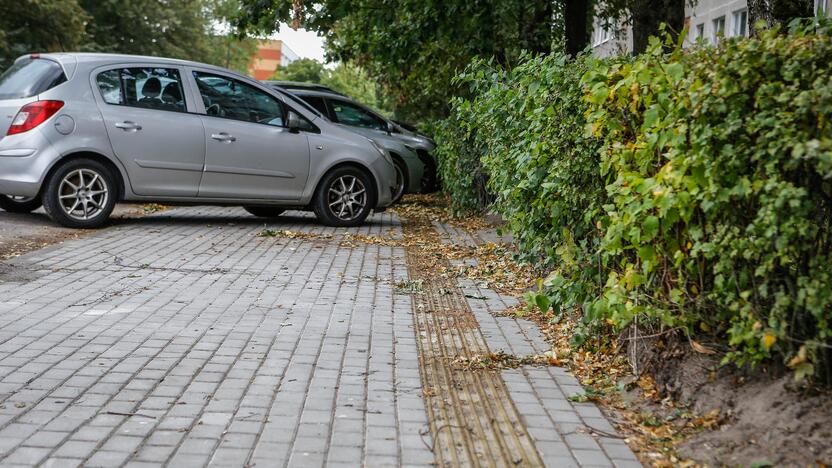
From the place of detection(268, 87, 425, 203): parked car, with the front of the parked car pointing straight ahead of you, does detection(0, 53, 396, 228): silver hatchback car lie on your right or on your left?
on your right

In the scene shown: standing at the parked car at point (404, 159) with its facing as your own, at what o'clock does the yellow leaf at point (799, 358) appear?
The yellow leaf is roughly at 3 o'clock from the parked car.

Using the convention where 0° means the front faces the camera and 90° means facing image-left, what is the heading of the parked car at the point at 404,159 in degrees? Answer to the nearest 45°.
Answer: approximately 270°
